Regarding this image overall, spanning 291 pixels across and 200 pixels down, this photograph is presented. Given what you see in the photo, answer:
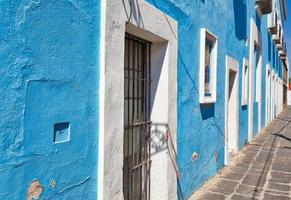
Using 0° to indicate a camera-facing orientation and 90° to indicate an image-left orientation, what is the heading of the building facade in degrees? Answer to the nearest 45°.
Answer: approximately 315°
